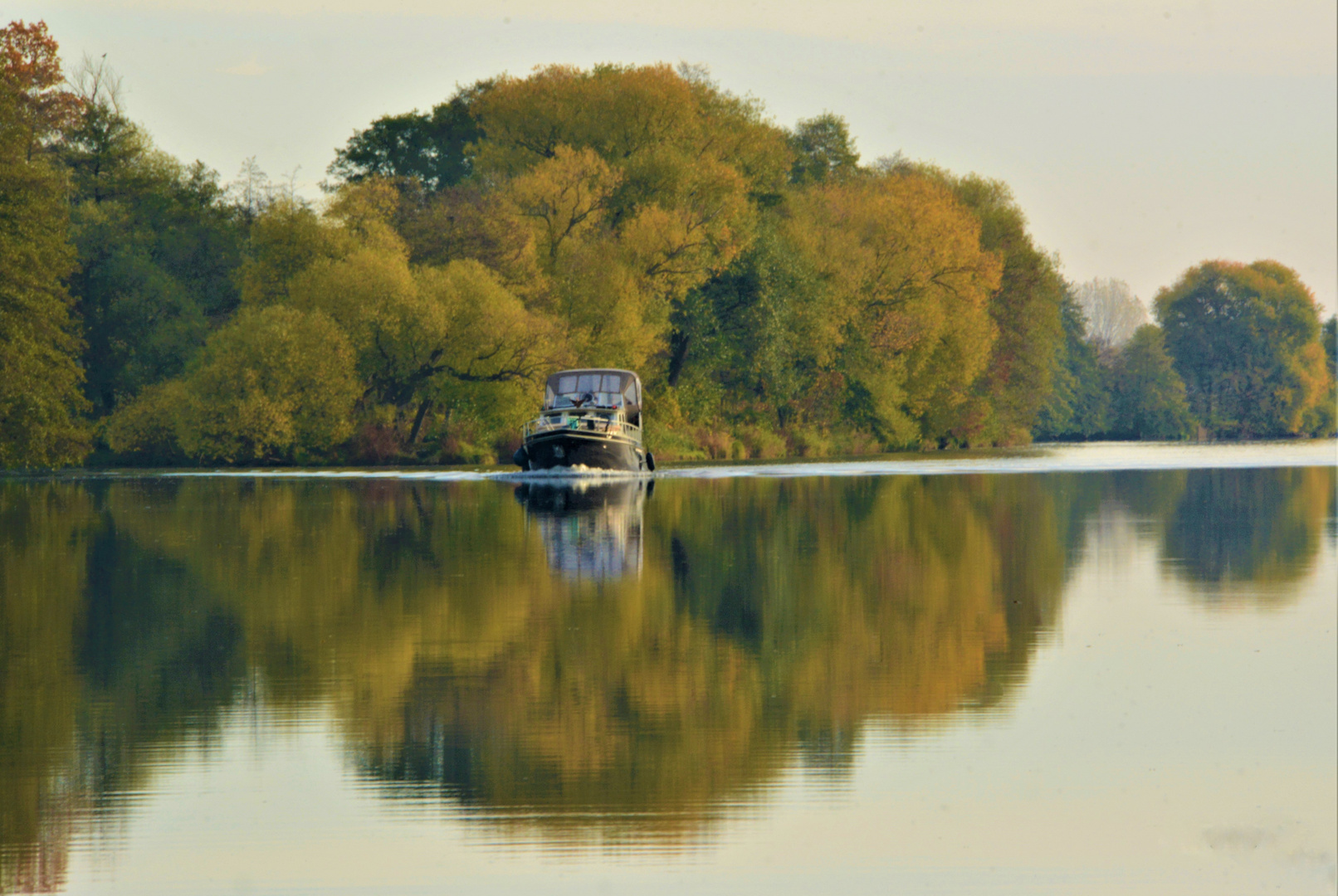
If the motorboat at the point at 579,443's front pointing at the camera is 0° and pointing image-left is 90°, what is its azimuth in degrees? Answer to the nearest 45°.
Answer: approximately 0°
